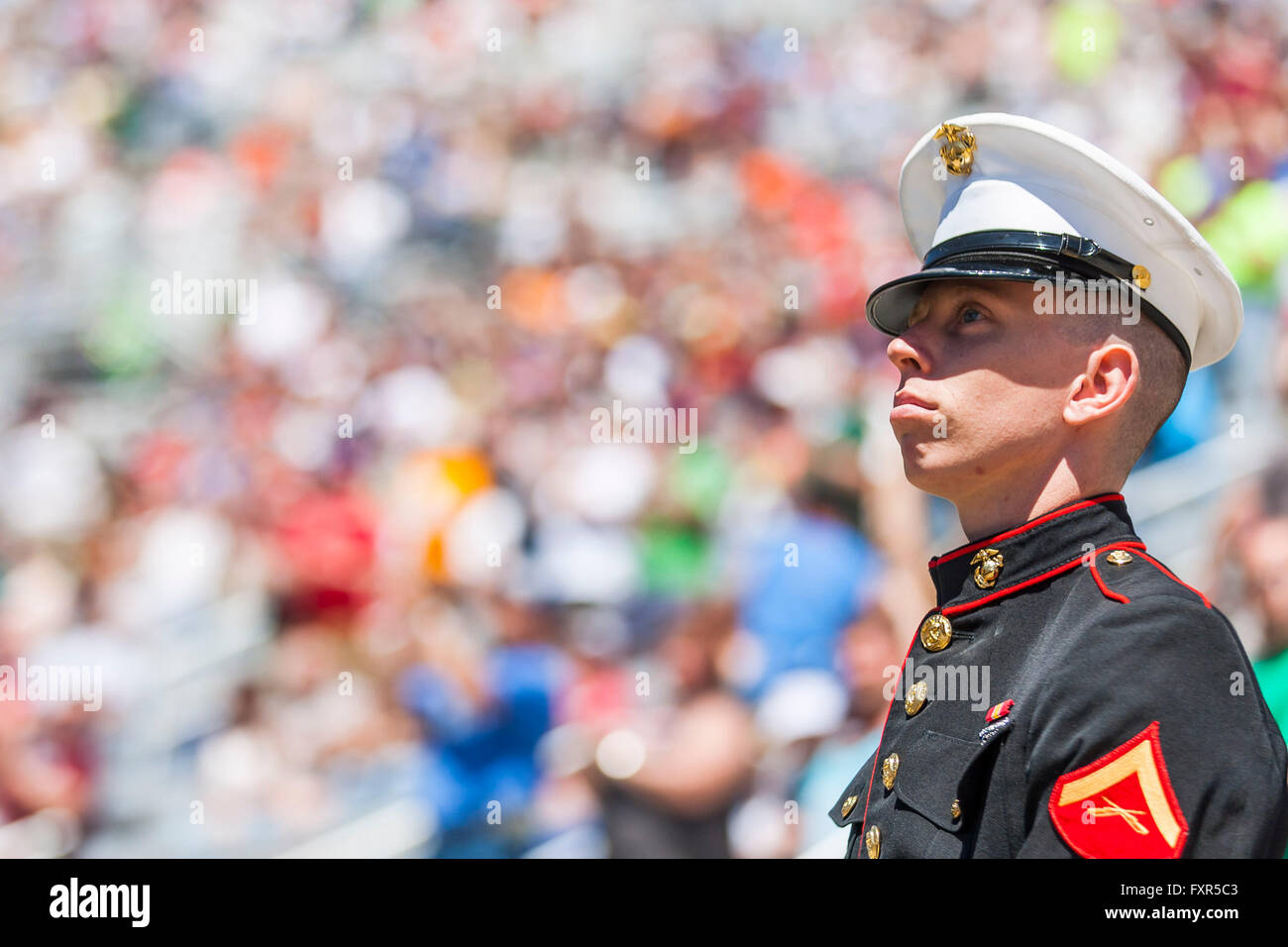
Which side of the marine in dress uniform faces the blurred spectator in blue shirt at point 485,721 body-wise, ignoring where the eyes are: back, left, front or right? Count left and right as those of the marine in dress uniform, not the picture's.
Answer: right

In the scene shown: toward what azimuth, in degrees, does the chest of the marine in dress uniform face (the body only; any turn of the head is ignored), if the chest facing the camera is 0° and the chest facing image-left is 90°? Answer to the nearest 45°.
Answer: approximately 45°
